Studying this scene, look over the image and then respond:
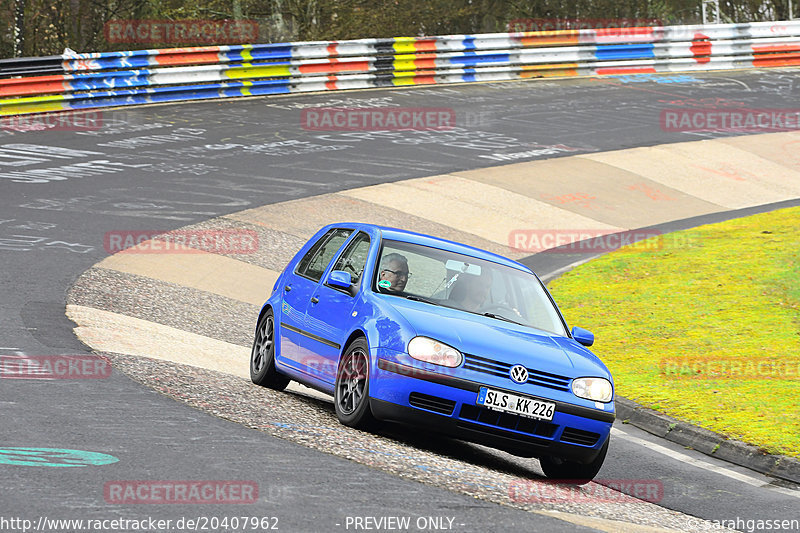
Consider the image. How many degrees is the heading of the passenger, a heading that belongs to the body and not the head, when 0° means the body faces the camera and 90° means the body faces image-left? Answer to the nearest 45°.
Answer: approximately 315°

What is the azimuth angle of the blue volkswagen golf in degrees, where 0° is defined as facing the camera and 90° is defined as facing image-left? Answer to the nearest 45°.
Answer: approximately 315°

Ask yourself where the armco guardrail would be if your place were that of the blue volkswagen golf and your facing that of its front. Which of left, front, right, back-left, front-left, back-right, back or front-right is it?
back-left

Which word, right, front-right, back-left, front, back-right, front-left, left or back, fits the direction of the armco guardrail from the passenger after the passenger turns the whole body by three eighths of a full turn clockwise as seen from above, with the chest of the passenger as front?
right
